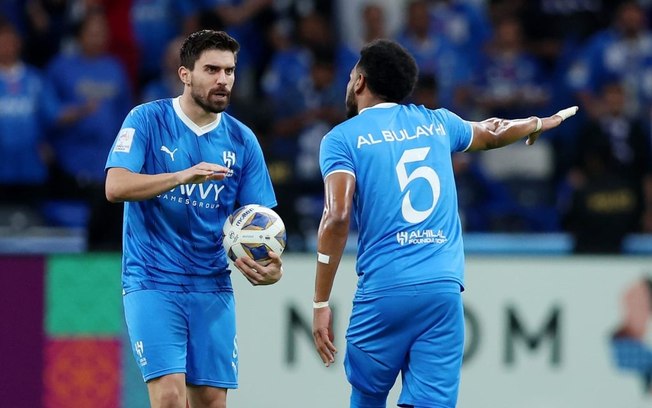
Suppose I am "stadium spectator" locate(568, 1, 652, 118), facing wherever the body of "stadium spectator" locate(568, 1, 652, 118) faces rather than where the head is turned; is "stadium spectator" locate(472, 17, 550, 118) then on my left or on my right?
on my right

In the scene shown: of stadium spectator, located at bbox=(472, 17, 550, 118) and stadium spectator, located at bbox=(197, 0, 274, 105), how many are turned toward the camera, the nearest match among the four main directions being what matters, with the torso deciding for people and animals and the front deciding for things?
2

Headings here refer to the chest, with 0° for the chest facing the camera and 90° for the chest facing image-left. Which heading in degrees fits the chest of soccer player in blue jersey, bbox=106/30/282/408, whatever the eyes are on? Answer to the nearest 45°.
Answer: approximately 315°

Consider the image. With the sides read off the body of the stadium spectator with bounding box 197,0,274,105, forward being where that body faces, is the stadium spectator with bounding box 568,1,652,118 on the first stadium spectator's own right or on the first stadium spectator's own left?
on the first stadium spectator's own left

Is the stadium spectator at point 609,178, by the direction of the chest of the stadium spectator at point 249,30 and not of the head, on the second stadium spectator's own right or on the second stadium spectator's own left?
on the second stadium spectator's own left

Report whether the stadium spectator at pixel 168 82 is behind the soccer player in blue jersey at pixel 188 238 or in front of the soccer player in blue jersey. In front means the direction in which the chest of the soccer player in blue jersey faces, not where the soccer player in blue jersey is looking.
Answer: behind

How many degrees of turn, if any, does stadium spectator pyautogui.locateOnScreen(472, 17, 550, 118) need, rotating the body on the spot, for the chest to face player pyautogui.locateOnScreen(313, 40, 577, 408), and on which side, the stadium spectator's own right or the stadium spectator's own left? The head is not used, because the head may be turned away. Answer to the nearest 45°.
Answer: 0° — they already face them
